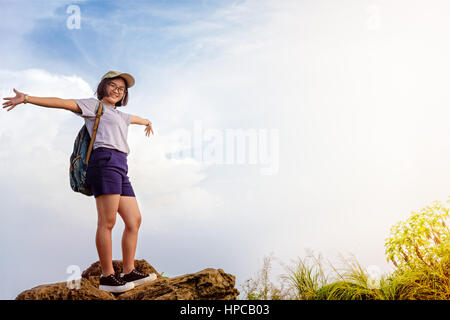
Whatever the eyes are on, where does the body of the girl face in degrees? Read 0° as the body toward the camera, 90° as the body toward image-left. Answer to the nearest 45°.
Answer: approximately 315°
